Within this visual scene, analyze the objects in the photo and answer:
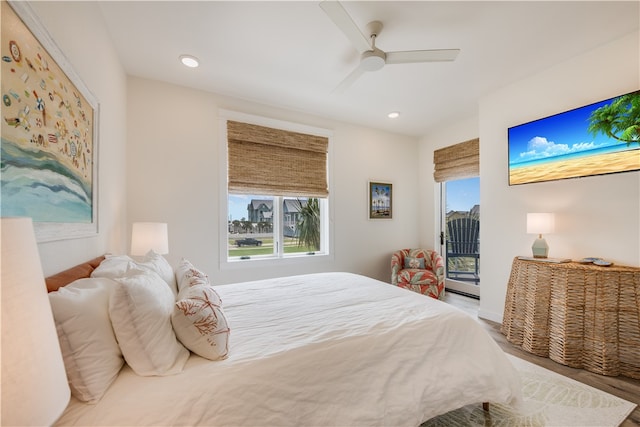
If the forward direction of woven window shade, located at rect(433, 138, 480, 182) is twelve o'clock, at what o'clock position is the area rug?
The area rug is roughly at 10 o'clock from the woven window shade.

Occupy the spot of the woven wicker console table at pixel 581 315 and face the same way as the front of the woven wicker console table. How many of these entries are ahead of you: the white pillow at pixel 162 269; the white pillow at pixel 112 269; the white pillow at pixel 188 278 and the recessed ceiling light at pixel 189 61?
4

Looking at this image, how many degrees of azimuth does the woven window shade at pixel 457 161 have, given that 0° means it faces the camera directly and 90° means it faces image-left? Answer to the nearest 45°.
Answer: approximately 45°

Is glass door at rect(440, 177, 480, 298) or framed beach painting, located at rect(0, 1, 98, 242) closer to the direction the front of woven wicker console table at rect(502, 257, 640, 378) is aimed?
the framed beach painting

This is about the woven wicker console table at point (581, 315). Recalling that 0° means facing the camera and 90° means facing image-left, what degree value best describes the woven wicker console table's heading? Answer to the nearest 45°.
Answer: approximately 45°

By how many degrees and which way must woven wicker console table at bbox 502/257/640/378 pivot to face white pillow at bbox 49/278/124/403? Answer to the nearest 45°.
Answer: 0° — it already faces it

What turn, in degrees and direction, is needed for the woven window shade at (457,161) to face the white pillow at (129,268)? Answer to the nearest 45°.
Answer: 0° — it already faces it
